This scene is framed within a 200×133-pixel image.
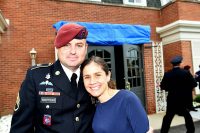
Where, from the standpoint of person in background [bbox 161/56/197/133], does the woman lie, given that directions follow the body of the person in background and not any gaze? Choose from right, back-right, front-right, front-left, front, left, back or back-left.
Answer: back

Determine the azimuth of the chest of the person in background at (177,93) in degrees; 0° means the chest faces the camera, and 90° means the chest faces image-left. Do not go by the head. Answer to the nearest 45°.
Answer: approximately 180°

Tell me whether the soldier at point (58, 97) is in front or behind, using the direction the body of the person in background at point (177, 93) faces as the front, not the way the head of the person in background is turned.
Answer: behind

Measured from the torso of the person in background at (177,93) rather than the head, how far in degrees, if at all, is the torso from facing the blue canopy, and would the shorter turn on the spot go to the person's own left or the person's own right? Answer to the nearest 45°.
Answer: approximately 45° to the person's own left

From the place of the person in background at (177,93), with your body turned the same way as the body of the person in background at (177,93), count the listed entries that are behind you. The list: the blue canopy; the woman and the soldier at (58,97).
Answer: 2
